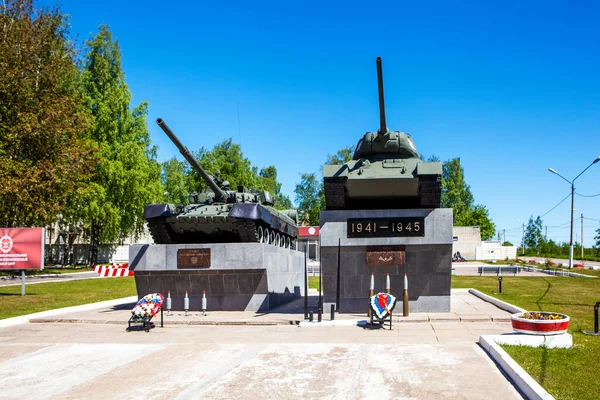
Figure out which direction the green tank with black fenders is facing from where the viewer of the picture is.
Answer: facing the viewer and to the left of the viewer

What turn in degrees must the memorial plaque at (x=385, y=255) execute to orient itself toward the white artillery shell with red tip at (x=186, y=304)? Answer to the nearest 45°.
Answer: approximately 90° to its right

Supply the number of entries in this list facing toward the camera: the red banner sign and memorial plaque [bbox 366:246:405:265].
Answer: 2

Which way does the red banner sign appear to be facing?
toward the camera

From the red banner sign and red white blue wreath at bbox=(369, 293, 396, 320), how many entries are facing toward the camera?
2

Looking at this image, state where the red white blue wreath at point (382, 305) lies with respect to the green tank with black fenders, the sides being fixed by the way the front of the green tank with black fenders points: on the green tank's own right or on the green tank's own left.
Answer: on the green tank's own left

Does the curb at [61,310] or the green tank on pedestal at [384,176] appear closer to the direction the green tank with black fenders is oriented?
the curb

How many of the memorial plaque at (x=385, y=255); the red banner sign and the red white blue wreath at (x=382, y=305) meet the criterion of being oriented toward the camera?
3
